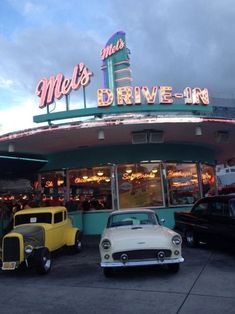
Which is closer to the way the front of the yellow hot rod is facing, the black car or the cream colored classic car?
the cream colored classic car

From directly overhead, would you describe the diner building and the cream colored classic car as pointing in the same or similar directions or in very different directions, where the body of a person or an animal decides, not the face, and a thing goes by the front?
same or similar directions

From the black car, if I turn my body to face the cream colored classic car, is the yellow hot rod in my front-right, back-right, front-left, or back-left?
front-right

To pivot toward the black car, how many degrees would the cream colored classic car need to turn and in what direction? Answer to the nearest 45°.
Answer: approximately 135° to its left

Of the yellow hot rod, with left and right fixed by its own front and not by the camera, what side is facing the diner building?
back

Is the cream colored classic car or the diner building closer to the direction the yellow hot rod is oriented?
the cream colored classic car

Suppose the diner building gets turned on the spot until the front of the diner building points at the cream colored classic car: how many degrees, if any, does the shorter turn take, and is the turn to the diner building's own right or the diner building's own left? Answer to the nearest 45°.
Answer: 0° — it already faces it

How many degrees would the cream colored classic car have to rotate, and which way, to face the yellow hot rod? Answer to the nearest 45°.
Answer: approximately 135° to its right

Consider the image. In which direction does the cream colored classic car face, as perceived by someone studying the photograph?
facing the viewer

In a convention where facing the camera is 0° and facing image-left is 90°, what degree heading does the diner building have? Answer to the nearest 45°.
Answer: approximately 0°

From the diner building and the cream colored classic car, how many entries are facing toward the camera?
2

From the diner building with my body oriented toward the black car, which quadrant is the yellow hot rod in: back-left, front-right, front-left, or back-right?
front-right

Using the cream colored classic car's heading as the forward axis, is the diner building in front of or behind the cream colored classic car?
behind

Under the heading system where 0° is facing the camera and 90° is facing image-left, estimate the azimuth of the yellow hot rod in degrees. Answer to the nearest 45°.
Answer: approximately 45°
